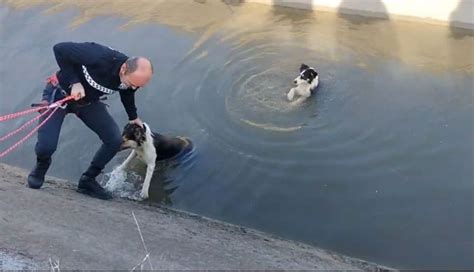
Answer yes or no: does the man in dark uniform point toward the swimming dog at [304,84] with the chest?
no

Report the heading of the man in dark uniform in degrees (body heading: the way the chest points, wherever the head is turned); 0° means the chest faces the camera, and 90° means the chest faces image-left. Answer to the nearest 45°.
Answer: approximately 315°

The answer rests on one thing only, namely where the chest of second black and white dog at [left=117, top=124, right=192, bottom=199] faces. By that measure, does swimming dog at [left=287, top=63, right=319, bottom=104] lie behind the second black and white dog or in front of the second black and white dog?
behind

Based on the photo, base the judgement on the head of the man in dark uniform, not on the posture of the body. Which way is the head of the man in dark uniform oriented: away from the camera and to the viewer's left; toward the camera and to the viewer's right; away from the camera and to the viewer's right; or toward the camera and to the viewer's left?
toward the camera and to the viewer's right

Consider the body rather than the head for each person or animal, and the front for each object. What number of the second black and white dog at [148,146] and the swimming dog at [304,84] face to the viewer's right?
0

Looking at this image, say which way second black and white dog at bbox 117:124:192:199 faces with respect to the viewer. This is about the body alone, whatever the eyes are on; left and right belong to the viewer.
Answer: facing the viewer and to the left of the viewer
